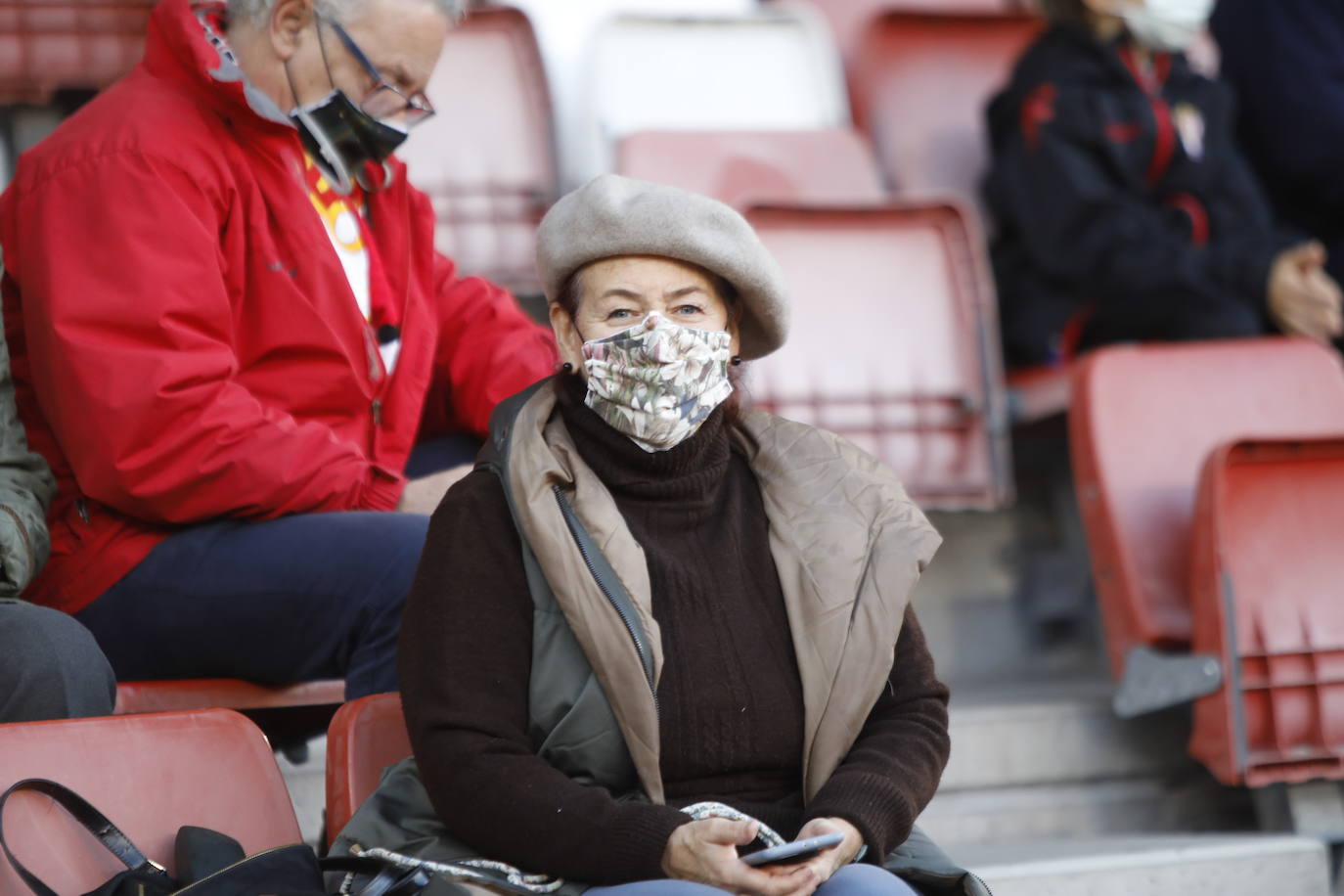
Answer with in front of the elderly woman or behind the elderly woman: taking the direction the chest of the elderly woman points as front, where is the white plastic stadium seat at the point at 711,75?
behind

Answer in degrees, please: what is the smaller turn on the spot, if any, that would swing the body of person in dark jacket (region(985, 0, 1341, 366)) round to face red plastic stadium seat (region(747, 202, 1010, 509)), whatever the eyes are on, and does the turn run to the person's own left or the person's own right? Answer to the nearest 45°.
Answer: approximately 90° to the person's own right

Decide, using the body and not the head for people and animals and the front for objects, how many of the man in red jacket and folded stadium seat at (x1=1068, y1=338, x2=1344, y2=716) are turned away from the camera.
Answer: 0

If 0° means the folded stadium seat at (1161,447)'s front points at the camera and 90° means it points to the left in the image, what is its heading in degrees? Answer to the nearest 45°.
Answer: approximately 315°

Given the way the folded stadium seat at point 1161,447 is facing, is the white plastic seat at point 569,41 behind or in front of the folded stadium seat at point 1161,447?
behind

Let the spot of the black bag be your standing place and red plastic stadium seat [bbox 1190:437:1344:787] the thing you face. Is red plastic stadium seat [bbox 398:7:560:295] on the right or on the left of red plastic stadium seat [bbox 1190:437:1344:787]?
left

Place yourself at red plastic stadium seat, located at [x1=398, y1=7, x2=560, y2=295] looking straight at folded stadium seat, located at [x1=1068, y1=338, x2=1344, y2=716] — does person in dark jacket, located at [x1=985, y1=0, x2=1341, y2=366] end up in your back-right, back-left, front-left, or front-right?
front-left

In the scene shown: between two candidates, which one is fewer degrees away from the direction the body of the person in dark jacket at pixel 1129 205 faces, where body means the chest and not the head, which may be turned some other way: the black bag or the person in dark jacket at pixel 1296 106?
the black bag

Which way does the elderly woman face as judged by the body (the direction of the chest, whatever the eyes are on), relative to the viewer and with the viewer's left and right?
facing the viewer

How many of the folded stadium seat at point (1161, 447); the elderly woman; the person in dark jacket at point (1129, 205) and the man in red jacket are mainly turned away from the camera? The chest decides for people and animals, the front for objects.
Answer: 0

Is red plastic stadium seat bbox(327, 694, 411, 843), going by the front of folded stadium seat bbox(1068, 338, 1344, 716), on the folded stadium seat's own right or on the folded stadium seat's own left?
on the folded stadium seat's own right

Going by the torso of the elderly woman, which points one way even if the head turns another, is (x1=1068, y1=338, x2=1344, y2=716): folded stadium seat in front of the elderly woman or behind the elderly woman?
behind

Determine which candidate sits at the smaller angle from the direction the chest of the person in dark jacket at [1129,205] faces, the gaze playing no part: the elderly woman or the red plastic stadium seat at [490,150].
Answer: the elderly woman

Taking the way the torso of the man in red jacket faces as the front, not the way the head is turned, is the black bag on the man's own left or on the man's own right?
on the man's own right
